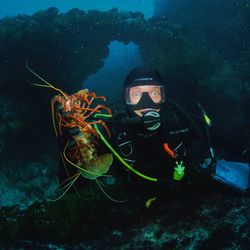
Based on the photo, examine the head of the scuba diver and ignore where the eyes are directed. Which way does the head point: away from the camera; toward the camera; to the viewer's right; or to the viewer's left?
toward the camera

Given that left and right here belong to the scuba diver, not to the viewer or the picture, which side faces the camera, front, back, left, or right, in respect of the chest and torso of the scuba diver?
front
